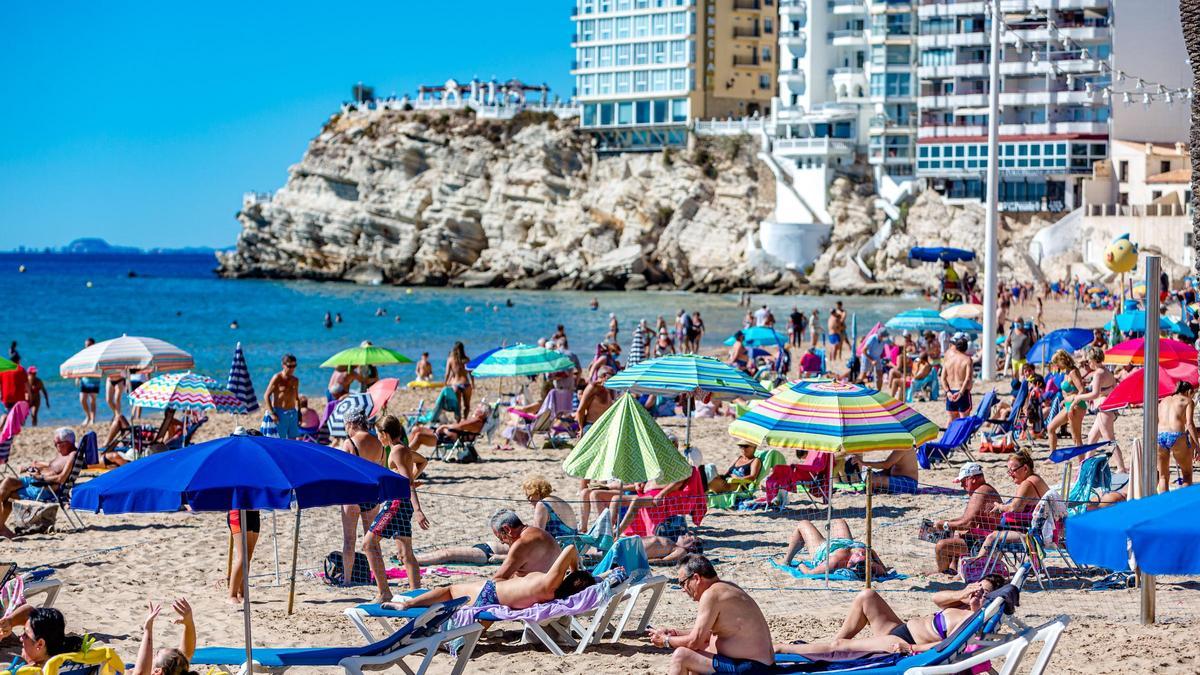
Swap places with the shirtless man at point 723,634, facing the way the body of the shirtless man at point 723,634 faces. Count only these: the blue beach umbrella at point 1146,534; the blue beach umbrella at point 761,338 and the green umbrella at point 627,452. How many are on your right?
2

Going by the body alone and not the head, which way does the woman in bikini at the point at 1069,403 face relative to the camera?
to the viewer's left

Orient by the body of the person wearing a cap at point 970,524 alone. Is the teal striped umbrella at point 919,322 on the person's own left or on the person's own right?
on the person's own right

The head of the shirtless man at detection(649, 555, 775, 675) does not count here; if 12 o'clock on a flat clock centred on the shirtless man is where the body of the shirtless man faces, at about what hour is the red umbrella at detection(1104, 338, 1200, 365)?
The red umbrella is roughly at 4 o'clock from the shirtless man.

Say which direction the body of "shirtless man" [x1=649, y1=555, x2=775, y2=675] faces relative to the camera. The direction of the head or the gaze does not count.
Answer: to the viewer's left

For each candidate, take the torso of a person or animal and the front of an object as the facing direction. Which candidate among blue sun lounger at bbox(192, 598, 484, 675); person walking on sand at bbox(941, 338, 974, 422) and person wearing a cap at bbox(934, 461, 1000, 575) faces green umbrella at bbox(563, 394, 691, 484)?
the person wearing a cap

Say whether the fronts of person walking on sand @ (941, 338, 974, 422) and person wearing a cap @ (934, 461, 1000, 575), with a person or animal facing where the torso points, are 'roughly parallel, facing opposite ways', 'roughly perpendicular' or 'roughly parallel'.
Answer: roughly perpendicular
